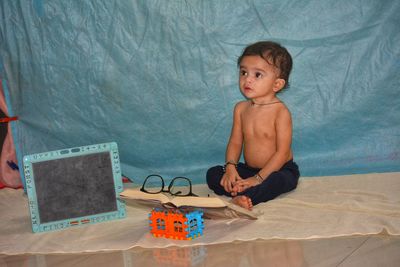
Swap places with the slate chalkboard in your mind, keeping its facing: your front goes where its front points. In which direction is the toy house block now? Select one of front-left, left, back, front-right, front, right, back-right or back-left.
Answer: front-left

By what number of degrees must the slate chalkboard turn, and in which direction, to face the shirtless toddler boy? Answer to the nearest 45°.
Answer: approximately 90° to its left

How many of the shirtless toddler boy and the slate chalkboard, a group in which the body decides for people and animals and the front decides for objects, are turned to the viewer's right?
0

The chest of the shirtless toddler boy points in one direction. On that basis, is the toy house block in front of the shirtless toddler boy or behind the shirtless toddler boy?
in front

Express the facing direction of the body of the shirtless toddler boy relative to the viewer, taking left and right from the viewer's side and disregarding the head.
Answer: facing the viewer and to the left of the viewer

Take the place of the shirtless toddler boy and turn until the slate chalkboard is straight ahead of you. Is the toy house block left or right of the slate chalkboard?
left

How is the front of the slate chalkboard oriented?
toward the camera

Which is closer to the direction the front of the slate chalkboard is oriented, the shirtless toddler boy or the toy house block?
the toy house block

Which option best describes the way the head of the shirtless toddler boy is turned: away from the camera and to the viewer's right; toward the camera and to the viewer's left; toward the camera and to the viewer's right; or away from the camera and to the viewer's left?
toward the camera and to the viewer's left
